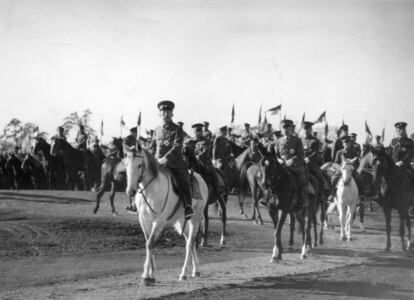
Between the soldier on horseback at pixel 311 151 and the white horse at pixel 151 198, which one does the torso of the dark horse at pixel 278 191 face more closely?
the white horse

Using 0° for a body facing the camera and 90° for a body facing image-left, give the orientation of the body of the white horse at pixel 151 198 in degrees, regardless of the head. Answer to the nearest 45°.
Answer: approximately 45°

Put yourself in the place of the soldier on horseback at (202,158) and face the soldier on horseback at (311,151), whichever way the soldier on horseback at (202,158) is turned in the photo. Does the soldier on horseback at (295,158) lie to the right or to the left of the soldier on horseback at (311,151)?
right

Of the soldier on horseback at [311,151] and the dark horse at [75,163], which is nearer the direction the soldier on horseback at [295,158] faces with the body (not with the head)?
the dark horse

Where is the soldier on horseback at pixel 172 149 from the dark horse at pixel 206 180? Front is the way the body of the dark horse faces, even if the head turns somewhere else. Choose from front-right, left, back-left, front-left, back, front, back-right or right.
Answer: front-left

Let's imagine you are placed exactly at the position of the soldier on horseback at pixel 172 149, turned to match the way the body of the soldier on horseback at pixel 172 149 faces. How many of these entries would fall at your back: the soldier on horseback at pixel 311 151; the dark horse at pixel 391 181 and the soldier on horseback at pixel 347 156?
3

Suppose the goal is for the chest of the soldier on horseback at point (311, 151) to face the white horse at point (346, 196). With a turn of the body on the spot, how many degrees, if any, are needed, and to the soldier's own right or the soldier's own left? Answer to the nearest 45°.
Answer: approximately 180°

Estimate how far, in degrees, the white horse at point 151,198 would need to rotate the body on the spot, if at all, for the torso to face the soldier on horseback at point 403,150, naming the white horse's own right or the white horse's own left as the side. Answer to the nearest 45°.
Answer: approximately 180°
